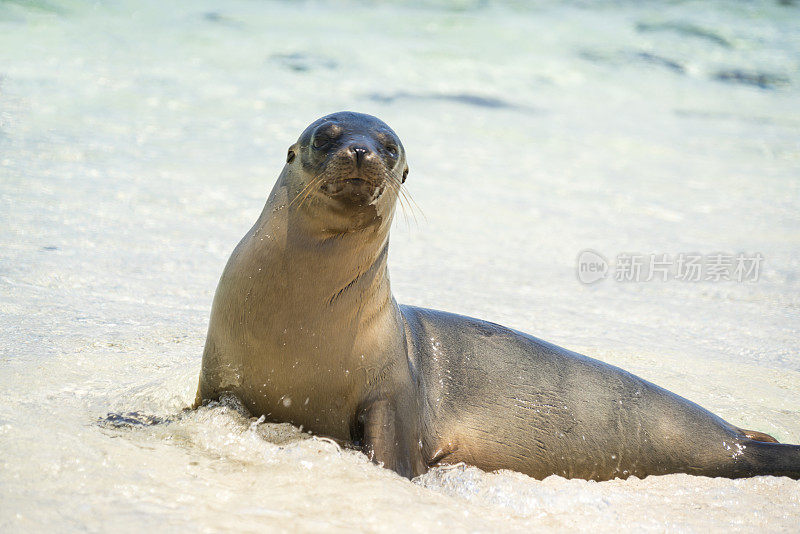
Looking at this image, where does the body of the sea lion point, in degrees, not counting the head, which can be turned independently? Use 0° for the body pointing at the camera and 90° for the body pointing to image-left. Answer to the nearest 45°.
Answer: approximately 45°
